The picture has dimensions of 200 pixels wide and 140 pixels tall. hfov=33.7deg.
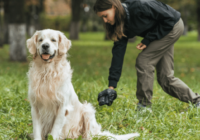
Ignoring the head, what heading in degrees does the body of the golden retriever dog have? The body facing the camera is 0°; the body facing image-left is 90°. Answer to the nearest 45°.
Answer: approximately 45°

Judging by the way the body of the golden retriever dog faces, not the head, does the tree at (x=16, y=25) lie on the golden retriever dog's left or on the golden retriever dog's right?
on the golden retriever dog's right
